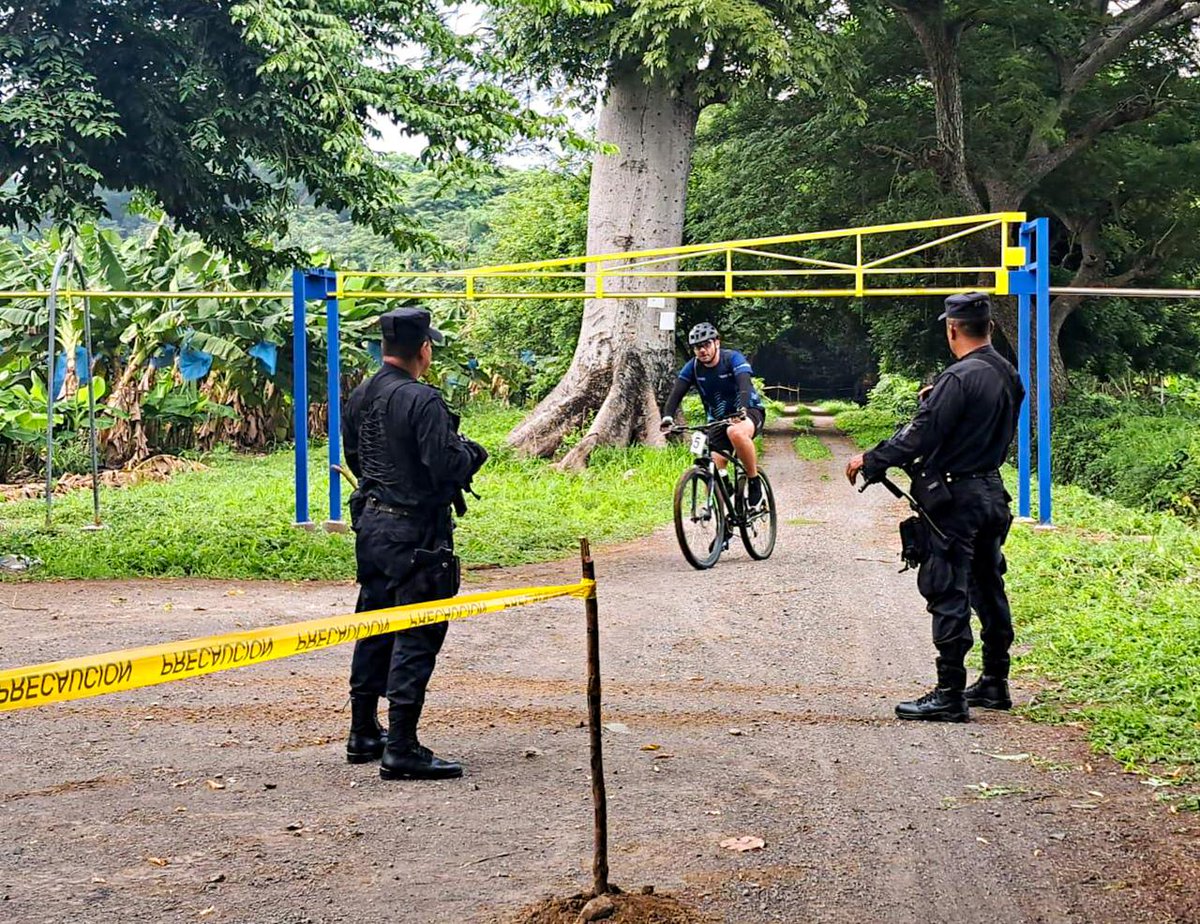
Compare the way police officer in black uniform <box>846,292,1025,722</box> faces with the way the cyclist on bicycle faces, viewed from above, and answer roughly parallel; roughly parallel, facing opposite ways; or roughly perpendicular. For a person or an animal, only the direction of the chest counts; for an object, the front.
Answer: roughly perpendicular

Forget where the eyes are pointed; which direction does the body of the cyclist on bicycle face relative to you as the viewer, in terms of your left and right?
facing the viewer and to the left of the viewer

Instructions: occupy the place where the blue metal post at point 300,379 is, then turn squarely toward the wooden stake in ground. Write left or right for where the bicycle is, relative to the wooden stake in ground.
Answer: left

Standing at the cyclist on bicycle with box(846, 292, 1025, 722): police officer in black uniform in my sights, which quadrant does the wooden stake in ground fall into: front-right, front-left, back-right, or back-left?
front-right

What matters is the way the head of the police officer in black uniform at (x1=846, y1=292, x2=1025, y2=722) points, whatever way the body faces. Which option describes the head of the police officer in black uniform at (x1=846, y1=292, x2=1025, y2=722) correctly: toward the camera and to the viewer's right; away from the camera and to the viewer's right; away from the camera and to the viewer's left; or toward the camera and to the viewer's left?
away from the camera and to the viewer's left

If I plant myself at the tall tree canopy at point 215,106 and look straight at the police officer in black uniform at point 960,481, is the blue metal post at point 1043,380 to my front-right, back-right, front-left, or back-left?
front-left

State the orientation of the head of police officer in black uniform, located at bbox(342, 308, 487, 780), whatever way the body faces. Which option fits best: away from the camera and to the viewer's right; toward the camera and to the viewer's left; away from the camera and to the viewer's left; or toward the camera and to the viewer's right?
away from the camera and to the viewer's right

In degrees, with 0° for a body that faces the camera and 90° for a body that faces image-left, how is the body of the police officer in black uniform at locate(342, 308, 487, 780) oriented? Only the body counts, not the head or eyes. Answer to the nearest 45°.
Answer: approximately 225°

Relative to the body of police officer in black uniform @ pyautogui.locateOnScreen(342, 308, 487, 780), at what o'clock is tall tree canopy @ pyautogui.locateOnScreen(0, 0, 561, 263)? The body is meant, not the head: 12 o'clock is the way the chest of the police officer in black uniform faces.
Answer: The tall tree canopy is roughly at 10 o'clock from the police officer in black uniform.

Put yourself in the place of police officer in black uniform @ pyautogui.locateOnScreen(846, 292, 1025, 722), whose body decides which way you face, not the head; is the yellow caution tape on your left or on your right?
on your left

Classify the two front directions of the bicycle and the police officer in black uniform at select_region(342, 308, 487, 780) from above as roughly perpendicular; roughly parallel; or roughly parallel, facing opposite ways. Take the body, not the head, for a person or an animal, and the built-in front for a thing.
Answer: roughly parallel, facing opposite ways

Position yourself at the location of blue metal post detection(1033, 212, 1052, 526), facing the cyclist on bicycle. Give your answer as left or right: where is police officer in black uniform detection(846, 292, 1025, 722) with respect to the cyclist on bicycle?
left

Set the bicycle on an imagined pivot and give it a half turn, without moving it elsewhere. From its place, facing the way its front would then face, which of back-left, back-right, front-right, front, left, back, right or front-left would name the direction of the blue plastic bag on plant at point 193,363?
left

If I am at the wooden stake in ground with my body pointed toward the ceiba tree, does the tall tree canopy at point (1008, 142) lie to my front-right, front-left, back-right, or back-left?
front-right

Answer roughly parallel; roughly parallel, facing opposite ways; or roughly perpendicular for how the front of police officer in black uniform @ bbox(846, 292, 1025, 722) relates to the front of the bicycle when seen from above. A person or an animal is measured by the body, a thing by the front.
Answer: roughly perpendicular

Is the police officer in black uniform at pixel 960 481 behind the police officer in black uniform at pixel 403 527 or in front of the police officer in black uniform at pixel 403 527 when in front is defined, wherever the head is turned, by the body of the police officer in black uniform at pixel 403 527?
in front

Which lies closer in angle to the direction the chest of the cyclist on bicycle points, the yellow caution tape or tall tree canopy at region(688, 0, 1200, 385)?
the yellow caution tape
